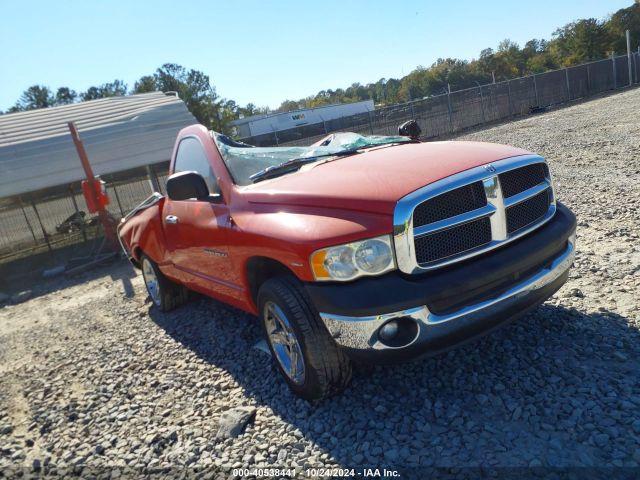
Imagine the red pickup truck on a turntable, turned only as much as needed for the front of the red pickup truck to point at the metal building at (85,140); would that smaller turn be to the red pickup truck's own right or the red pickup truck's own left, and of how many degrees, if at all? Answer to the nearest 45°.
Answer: approximately 180°

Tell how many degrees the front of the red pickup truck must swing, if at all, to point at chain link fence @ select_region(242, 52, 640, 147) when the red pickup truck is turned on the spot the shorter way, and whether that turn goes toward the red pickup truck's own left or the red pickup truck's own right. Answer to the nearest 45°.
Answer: approximately 135° to the red pickup truck's own left

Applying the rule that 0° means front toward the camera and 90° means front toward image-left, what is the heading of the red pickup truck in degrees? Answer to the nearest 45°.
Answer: approximately 315°

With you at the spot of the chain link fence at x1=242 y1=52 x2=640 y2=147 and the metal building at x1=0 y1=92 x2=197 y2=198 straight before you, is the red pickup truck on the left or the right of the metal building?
left

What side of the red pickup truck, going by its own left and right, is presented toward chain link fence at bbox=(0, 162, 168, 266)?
back
